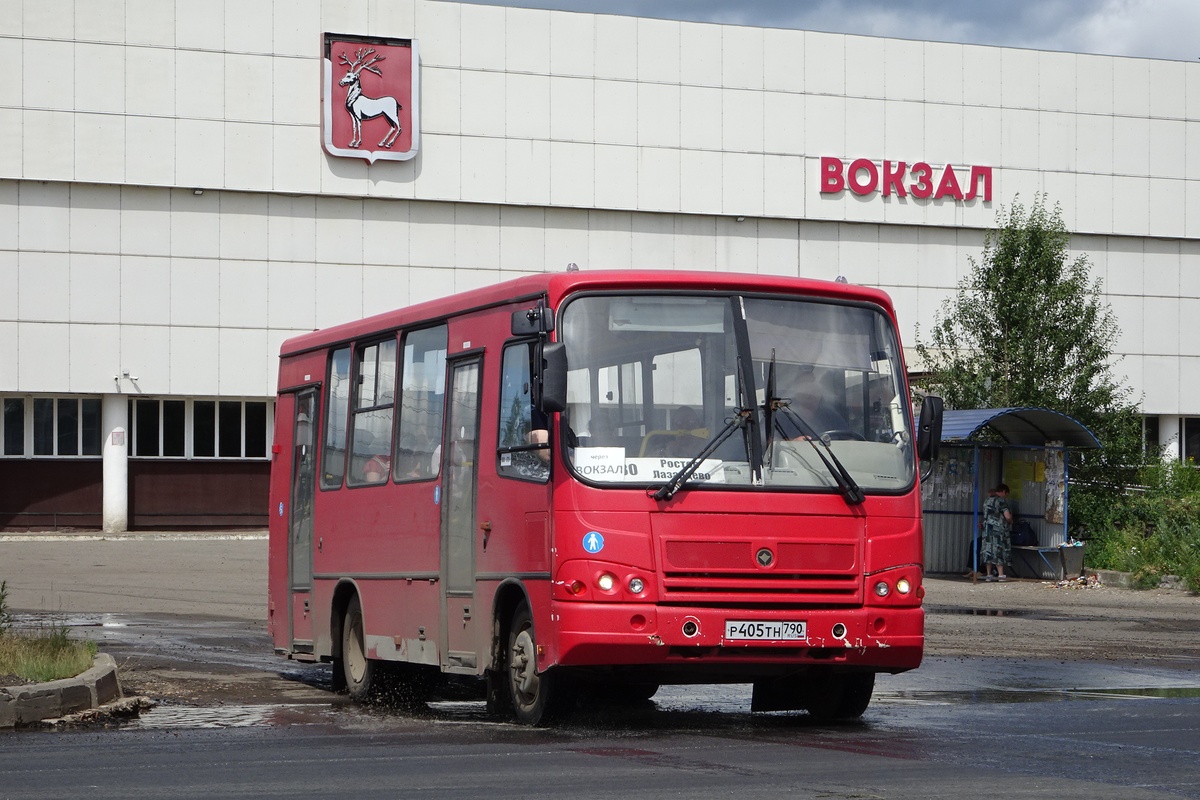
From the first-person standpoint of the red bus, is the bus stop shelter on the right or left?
on its left

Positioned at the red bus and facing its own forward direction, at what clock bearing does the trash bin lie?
The trash bin is roughly at 8 o'clock from the red bus.

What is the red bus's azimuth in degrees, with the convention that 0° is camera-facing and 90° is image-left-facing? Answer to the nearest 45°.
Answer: approximately 315°

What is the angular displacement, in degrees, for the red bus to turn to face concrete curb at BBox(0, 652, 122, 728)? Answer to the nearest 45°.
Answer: approximately 135° to its right

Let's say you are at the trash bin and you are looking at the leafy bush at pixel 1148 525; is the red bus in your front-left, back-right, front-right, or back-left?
back-right

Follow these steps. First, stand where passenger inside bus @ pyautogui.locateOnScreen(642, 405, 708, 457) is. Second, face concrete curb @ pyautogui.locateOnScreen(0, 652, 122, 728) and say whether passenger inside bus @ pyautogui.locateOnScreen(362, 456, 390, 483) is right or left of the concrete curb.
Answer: right
